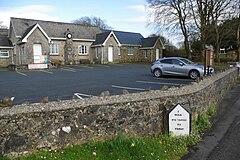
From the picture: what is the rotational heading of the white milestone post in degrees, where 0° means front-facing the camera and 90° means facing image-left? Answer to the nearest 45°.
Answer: approximately 0°

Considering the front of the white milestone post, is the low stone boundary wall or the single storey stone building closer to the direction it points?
the low stone boundary wall

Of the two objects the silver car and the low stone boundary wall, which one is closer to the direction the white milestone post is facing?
the low stone boundary wall

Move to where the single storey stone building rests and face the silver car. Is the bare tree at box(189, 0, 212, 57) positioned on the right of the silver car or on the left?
left

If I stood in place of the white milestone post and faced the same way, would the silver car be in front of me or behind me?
behind

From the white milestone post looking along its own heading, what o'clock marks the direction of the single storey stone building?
The single storey stone building is roughly at 5 o'clock from the white milestone post.

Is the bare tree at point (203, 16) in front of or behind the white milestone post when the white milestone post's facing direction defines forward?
behind
